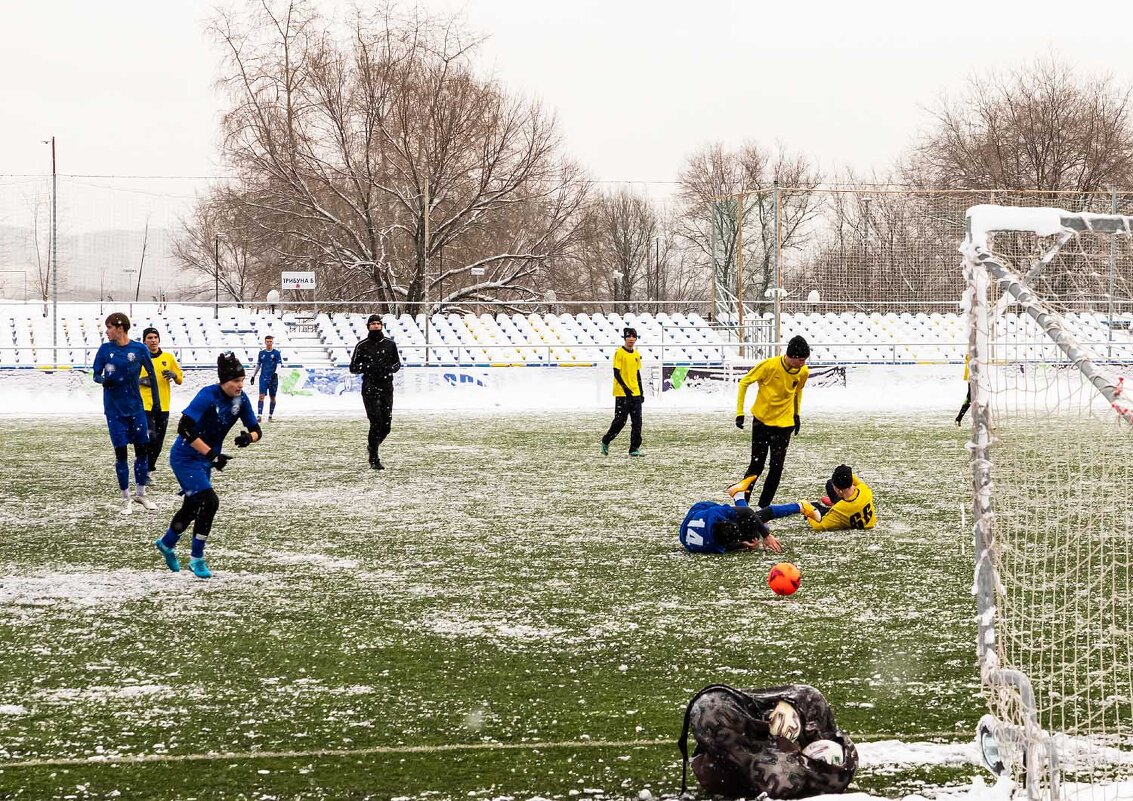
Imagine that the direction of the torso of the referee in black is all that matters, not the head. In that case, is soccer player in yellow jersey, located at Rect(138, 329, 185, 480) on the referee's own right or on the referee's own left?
on the referee's own right

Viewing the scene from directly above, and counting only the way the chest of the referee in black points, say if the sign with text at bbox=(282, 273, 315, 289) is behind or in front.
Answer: behind

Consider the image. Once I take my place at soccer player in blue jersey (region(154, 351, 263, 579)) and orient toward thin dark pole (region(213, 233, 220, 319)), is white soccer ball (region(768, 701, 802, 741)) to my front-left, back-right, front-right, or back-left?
back-right

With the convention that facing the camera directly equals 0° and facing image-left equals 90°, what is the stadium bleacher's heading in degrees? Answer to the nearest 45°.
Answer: approximately 0°

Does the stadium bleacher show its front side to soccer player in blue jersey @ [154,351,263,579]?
yes

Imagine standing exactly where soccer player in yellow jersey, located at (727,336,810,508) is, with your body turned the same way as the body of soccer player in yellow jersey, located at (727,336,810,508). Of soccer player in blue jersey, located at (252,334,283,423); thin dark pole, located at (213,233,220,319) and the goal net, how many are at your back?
2

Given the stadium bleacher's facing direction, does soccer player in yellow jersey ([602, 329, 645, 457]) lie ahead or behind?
ahead

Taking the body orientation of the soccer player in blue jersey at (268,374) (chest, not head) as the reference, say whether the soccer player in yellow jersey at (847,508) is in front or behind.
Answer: in front

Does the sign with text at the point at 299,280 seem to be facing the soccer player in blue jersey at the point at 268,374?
yes

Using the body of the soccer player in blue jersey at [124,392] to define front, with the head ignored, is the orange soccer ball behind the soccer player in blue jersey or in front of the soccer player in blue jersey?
in front
